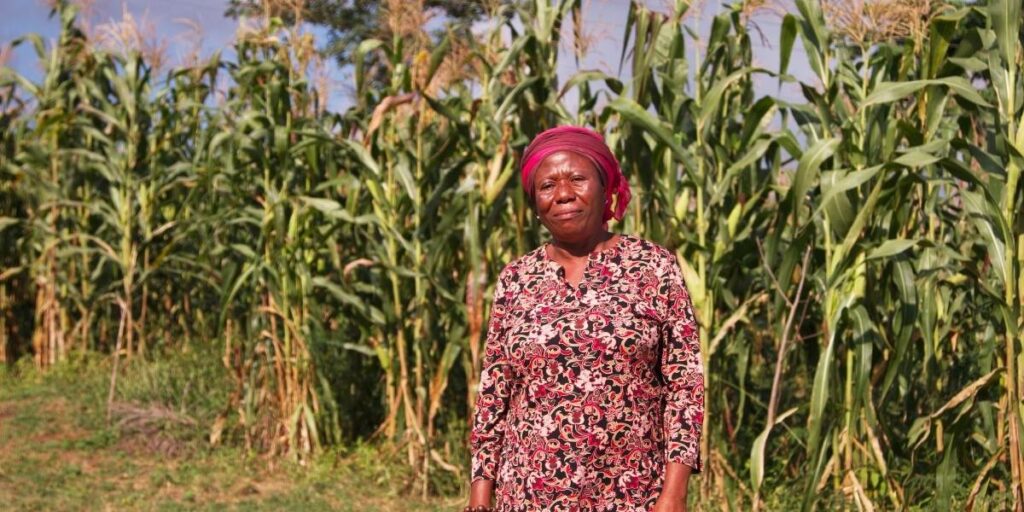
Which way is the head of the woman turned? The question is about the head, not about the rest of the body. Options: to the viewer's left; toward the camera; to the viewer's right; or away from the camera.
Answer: toward the camera

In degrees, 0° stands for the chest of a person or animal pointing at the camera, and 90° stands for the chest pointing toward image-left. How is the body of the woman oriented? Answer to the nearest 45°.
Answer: approximately 0°
